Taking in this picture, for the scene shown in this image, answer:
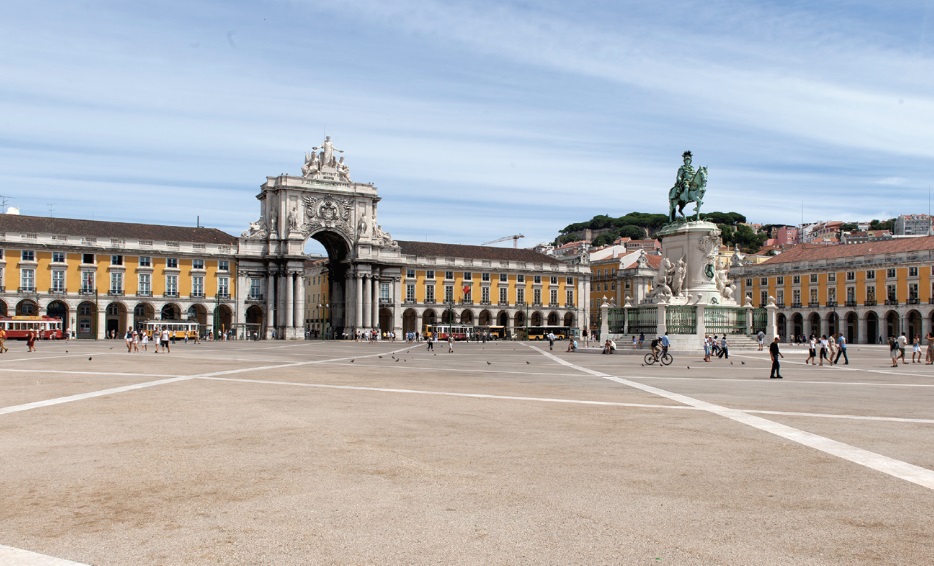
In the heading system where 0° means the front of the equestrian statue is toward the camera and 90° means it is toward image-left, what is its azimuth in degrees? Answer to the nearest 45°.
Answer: approximately 315°

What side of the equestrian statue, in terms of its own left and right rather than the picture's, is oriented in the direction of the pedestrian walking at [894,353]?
front

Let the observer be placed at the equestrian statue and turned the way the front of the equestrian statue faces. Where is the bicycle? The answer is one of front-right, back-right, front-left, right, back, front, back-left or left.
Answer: front-right
